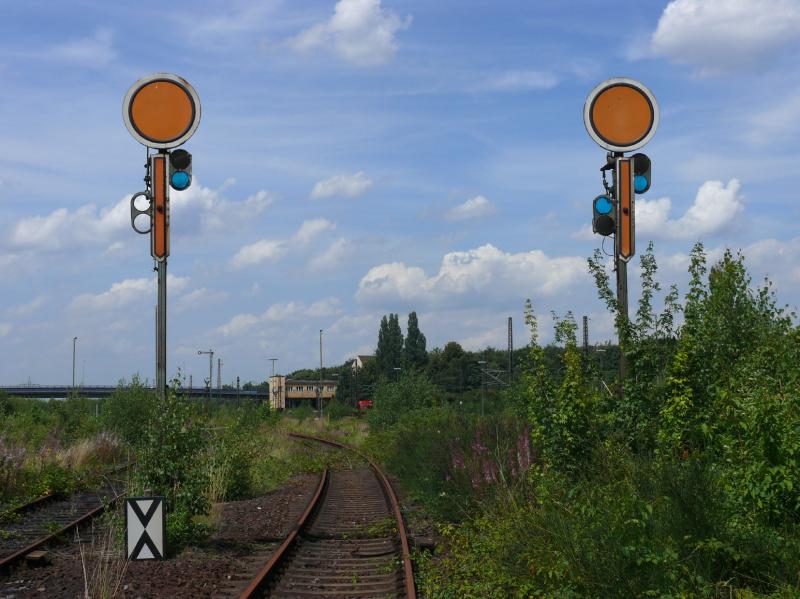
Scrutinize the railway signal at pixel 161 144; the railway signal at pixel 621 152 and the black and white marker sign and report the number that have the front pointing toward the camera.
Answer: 3

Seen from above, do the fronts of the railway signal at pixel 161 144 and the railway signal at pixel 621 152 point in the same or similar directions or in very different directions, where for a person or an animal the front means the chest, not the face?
same or similar directions

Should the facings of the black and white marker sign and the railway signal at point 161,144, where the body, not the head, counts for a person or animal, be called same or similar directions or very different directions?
same or similar directions

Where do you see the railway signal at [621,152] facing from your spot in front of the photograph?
facing the viewer

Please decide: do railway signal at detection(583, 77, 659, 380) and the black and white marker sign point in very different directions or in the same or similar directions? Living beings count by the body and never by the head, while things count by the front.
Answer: same or similar directions

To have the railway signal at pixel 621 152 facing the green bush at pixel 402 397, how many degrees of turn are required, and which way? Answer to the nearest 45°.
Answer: approximately 180°

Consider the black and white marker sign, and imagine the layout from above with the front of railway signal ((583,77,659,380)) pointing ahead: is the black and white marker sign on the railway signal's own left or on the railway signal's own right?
on the railway signal's own right

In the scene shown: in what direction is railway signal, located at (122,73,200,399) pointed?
toward the camera

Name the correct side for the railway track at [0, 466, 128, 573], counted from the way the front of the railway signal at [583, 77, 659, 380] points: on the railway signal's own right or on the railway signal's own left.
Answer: on the railway signal's own right

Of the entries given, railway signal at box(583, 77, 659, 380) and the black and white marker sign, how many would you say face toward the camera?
2

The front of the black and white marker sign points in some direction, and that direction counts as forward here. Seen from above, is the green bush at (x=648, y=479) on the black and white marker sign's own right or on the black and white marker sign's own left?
on the black and white marker sign's own left
